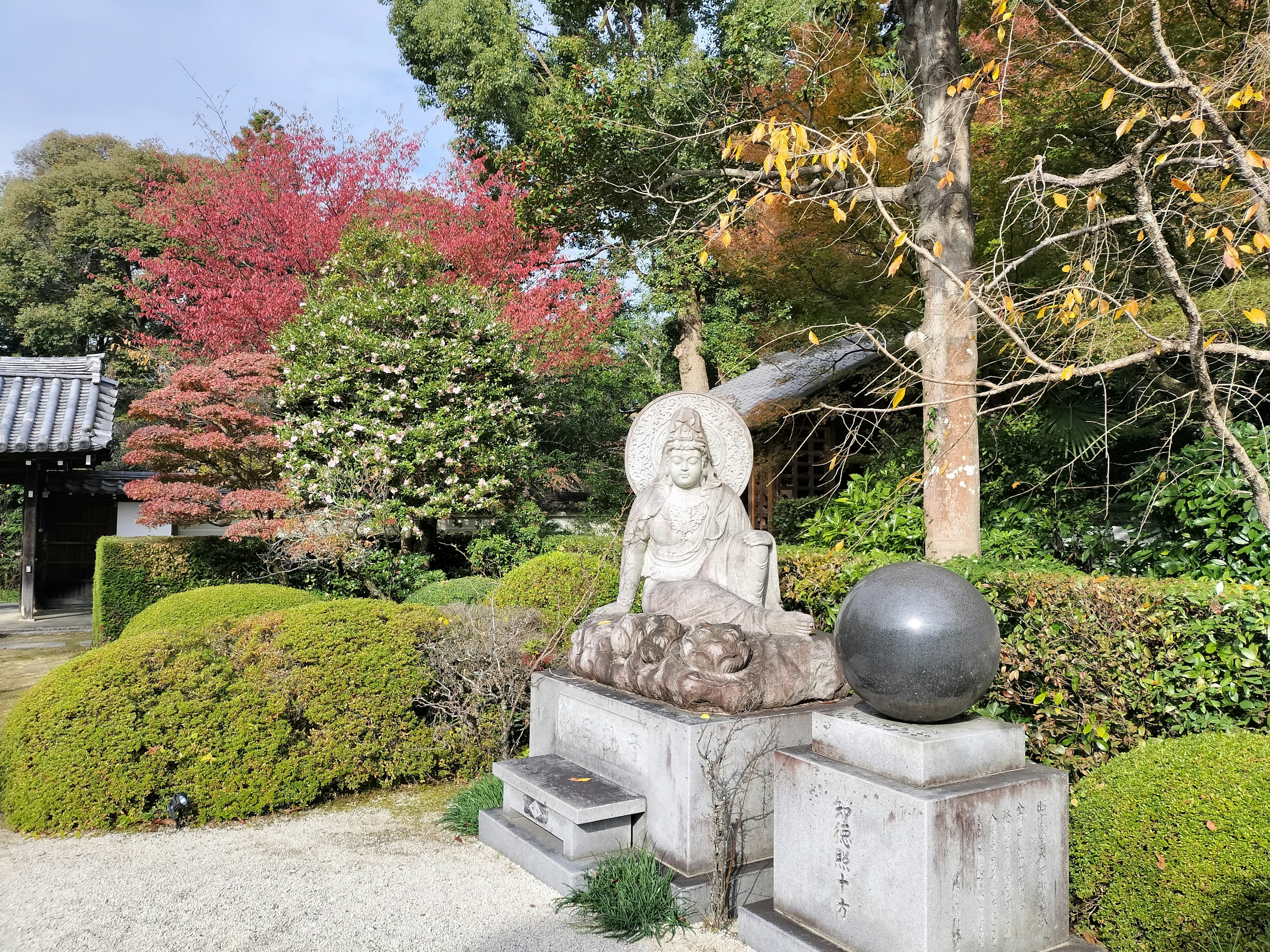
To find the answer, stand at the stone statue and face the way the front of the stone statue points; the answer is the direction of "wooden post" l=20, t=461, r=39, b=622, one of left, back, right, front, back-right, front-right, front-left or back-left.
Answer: back-right

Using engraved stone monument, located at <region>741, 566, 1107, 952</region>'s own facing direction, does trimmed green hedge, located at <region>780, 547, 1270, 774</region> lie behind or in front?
behind

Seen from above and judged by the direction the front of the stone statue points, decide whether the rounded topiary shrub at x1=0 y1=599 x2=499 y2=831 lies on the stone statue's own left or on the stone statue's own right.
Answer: on the stone statue's own right

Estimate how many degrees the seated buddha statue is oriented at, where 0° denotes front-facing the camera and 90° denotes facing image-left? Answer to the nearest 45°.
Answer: approximately 0°

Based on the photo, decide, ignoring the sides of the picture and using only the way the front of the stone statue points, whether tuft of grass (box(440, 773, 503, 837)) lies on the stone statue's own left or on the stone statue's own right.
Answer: on the stone statue's own right

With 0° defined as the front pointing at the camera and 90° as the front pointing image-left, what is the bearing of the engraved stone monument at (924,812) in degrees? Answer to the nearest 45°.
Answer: approximately 45°

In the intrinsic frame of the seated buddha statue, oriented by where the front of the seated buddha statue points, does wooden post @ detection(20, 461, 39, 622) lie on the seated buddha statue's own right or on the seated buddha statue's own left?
on the seated buddha statue's own right
